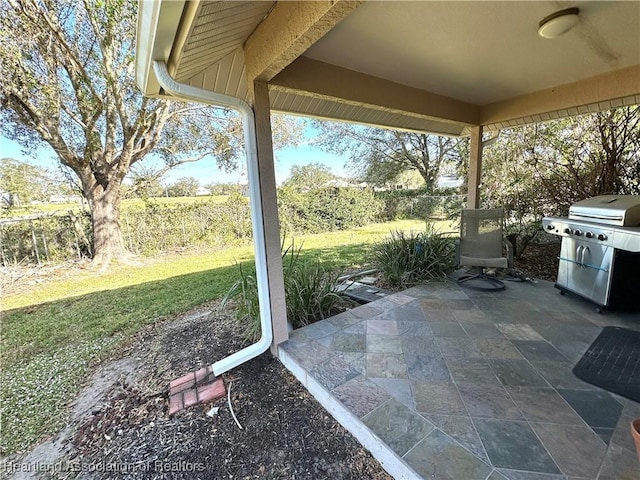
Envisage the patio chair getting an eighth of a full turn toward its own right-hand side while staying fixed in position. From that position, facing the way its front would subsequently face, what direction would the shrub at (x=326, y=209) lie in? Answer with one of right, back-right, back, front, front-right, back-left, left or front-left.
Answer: right

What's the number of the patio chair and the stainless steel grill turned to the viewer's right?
0

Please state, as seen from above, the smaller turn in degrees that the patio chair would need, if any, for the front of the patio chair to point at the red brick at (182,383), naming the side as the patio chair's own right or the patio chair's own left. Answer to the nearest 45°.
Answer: approximately 45° to the patio chair's own right

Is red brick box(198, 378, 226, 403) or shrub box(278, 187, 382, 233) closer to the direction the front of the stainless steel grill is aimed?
the red brick

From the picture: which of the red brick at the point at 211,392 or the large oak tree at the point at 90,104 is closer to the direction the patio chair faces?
the red brick

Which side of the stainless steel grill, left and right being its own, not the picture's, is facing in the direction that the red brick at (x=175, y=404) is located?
front

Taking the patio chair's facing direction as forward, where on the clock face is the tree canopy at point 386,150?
The tree canopy is roughly at 5 o'clock from the patio chair.

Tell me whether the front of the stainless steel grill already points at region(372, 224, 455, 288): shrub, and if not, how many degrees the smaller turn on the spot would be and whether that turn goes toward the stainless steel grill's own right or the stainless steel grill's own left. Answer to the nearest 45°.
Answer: approximately 45° to the stainless steel grill's own right

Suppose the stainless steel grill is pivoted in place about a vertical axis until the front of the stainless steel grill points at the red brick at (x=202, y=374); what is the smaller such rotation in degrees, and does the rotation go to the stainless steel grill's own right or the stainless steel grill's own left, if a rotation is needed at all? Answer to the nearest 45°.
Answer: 0° — it already faces it

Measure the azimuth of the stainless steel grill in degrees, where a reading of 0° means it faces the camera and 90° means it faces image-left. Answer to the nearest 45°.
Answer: approximately 45°

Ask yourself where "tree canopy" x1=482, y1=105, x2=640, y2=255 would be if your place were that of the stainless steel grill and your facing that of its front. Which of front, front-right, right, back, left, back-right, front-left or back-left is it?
back-right

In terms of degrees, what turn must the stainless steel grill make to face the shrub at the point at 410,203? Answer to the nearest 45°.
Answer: approximately 90° to its right

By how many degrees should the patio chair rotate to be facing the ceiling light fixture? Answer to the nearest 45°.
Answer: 0° — it already faces it

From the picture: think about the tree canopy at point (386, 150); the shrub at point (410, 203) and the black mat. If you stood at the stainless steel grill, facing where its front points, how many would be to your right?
2
